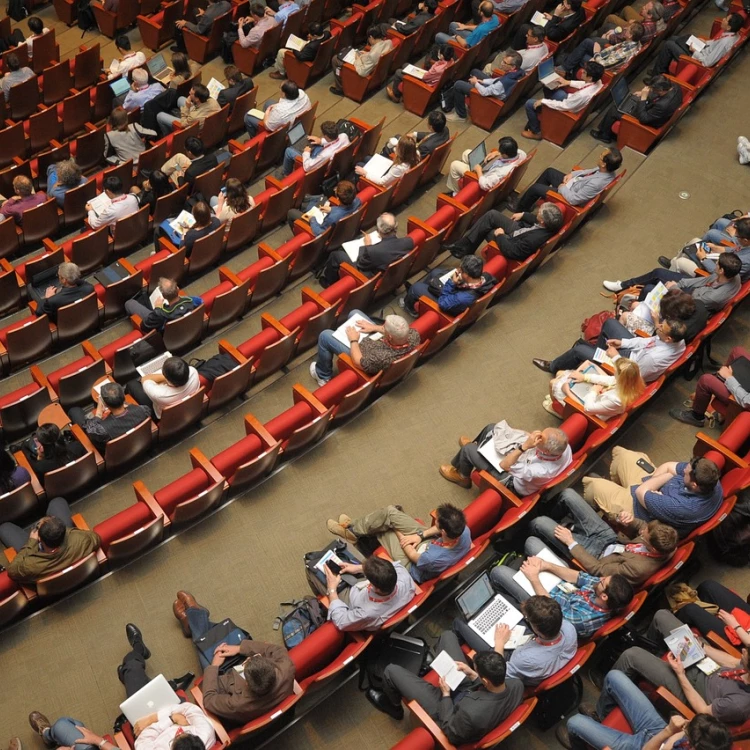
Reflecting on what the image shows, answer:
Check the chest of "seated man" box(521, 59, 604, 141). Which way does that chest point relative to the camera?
to the viewer's left

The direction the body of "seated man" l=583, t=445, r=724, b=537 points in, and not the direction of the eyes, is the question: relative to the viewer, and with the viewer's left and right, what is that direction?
facing away from the viewer and to the left of the viewer

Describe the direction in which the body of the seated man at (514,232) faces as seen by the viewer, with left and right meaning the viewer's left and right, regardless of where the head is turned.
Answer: facing to the left of the viewer

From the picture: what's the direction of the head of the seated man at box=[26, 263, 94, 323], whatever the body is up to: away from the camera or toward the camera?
away from the camera

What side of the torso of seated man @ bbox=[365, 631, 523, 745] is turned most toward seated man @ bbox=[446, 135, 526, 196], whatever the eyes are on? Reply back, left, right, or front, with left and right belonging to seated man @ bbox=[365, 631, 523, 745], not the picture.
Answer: right

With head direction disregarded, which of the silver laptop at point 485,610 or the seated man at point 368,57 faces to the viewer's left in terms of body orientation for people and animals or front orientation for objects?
the seated man

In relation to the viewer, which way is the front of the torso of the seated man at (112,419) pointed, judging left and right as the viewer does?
facing away from the viewer and to the left of the viewer

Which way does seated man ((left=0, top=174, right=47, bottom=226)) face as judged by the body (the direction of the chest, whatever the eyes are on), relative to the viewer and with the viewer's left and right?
facing away from the viewer and to the left of the viewer

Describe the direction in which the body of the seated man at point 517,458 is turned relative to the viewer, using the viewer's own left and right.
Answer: facing away from the viewer and to the left of the viewer

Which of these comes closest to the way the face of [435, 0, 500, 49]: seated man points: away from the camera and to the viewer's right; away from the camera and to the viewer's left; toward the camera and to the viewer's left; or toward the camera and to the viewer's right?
away from the camera and to the viewer's left

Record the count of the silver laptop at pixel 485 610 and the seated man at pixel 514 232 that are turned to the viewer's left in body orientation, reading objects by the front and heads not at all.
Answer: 1

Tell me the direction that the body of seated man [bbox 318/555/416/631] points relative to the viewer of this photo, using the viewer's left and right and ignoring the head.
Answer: facing away from the viewer and to the left of the viewer

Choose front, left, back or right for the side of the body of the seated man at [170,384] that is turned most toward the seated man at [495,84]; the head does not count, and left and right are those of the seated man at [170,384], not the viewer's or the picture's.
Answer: right

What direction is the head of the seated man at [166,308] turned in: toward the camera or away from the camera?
away from the camera

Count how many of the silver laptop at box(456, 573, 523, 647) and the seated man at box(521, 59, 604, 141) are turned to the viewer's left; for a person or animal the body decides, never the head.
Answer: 1

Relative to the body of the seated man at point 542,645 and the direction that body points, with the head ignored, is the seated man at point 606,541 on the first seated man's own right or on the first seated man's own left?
on the first seated man's own right
